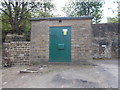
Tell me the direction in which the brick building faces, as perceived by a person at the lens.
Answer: facing the viewer

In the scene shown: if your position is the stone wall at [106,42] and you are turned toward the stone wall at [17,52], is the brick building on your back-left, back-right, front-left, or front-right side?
front-left

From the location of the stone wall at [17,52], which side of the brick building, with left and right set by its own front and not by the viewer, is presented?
right

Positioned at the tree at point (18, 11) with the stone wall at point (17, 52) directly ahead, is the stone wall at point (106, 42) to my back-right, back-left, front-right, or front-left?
front-left

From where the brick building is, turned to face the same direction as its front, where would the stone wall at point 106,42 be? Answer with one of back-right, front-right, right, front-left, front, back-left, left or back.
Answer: back-left

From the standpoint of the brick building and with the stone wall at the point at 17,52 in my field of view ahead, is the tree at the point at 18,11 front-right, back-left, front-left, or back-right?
front-right

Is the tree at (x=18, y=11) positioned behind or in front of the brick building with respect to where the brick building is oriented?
behind

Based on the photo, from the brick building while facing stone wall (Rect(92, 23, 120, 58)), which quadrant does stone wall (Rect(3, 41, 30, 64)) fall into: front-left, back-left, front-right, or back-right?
back-left
